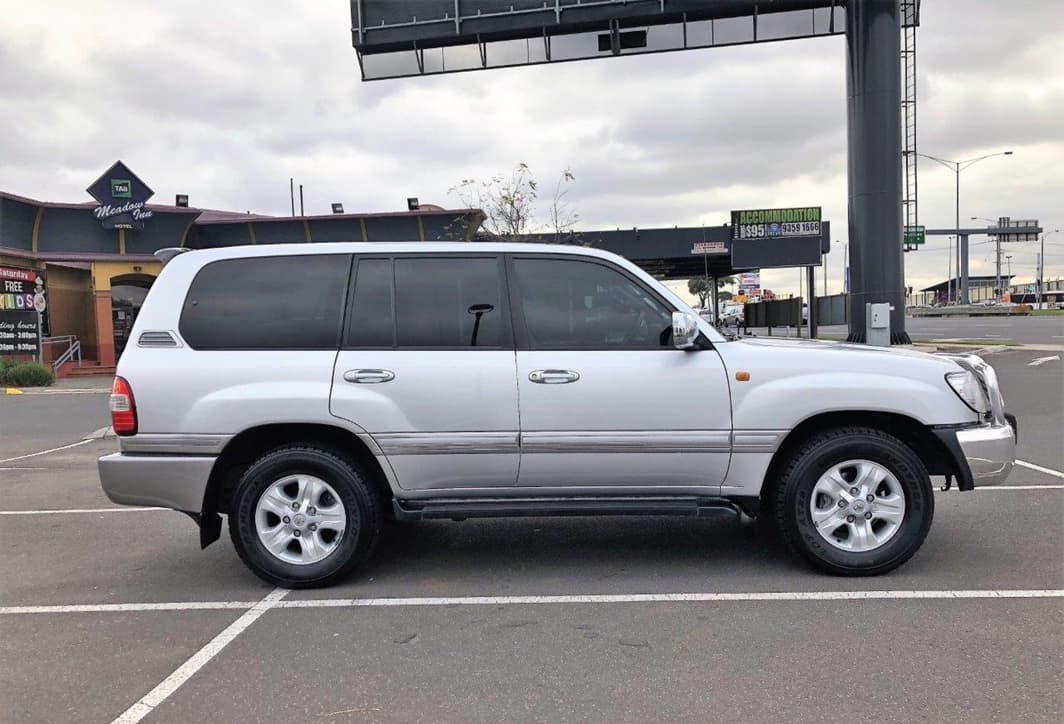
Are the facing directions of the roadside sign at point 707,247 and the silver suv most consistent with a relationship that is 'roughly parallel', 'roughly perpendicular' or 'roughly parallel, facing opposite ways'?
roughly perpendicular

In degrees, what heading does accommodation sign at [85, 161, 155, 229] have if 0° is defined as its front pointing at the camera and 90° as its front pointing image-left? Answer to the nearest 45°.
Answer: approximately 0°

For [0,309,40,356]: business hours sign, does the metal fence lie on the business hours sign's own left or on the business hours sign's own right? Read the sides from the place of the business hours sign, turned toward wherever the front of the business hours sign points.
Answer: on the business hours sign's own left

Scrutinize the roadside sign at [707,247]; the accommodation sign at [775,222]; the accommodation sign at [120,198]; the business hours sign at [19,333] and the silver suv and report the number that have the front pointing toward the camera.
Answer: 4

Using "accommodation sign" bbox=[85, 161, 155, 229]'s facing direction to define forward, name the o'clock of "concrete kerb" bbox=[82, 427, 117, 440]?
The concrete kerb is roughly at 12 o'clock from the accommodation sign.

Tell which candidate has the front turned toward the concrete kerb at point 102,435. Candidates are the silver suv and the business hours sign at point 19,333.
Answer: the business hours sign

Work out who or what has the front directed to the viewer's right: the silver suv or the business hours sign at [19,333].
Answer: the silver suv

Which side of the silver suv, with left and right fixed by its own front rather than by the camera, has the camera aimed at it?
right
